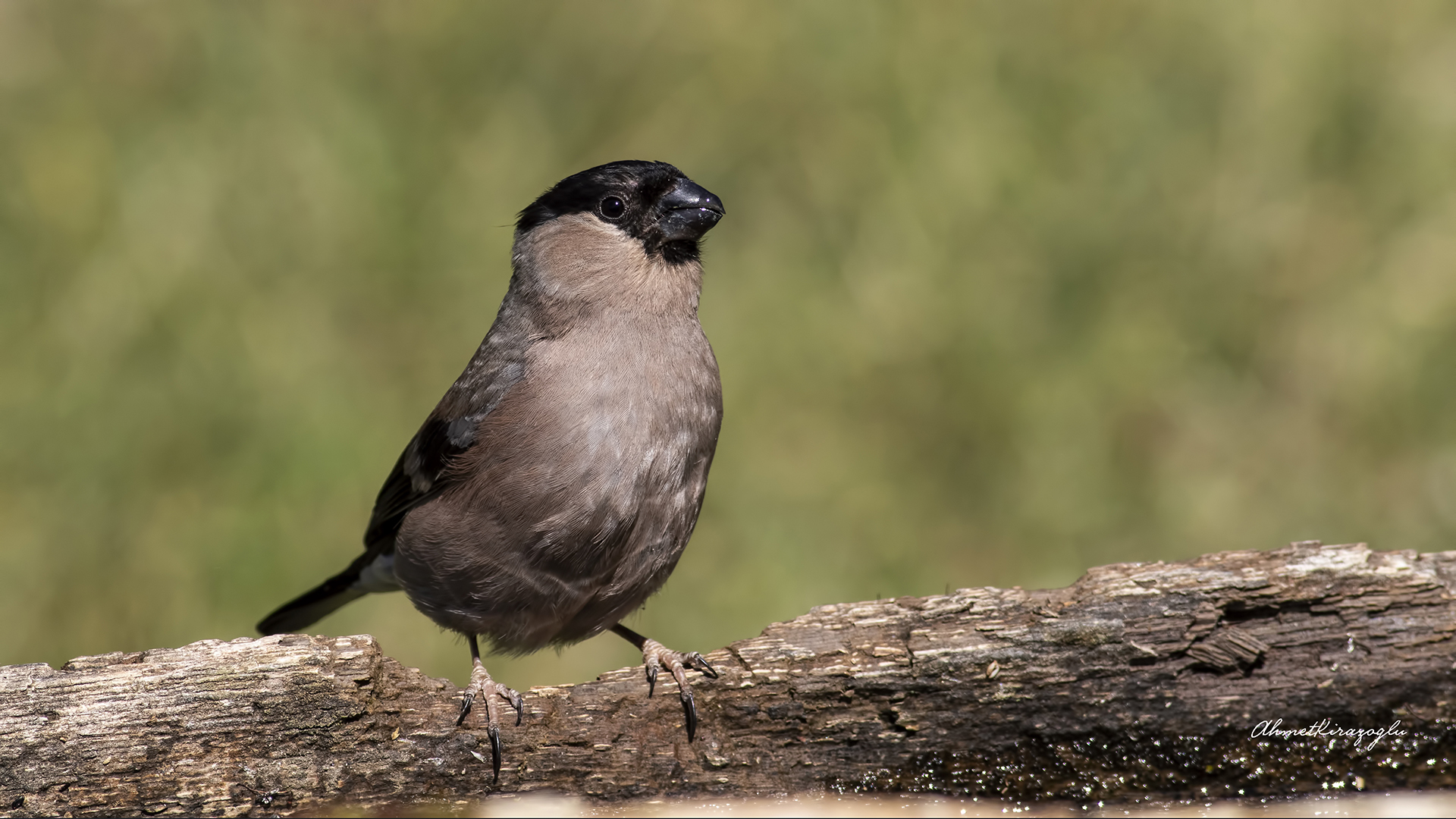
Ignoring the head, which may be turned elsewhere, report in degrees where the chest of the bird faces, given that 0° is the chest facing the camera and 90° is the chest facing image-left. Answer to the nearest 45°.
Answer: approximately 315°
